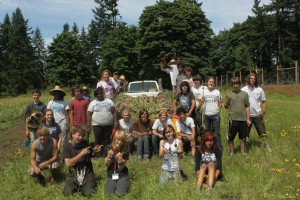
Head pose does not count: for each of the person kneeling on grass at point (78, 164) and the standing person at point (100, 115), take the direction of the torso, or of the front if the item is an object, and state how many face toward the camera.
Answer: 2

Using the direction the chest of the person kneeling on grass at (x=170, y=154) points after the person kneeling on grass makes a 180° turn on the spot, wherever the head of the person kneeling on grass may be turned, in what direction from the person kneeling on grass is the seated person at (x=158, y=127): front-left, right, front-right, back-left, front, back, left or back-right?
front

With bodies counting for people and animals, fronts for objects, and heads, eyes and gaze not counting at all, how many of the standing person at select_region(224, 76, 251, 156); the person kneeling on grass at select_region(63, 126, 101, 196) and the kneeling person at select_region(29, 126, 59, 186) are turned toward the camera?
3

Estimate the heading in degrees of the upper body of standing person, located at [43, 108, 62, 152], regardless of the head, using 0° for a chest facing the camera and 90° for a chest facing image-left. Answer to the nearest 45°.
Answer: approximately 0°

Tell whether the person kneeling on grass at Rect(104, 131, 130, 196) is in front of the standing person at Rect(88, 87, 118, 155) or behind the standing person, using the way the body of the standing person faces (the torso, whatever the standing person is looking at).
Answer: in front

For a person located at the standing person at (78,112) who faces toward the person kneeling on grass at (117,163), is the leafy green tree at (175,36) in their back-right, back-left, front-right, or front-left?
back-left

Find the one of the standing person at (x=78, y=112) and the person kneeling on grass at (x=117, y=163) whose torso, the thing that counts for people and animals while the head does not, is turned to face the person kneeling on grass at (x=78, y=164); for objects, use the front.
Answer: the standing person

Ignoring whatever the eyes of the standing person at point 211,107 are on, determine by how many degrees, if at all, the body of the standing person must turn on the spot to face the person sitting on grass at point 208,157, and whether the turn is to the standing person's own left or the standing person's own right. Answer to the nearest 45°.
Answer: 0° — they already face them
